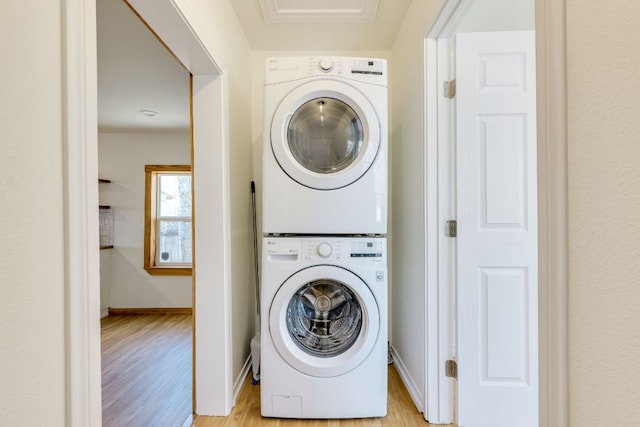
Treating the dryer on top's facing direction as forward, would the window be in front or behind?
behind

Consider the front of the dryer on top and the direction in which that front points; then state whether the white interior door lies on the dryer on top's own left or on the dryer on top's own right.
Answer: on the dryer on top's own left

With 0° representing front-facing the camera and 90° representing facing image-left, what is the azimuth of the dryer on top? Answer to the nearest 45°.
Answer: approximately 0°

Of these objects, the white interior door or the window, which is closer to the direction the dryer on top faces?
the white interior door
